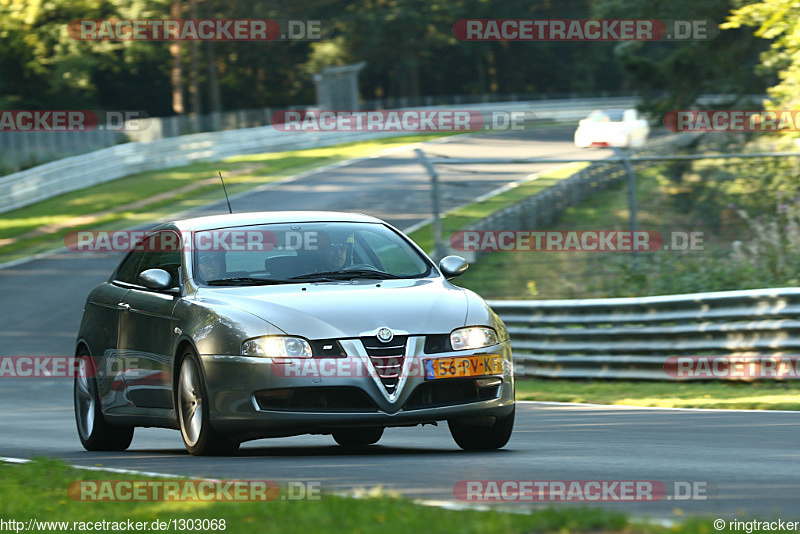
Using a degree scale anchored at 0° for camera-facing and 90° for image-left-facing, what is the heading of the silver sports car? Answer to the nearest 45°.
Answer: approximately 315°

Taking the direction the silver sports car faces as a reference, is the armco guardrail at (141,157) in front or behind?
behind

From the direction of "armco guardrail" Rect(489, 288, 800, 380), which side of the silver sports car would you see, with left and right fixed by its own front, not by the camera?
left

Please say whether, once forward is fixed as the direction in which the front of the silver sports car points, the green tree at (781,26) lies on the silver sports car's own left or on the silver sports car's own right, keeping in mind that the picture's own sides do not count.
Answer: on the silver sports car's own left

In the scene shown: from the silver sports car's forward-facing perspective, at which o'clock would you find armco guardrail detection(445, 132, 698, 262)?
The armco guardrail is roughly at 8 o'clock from the silver sports car.

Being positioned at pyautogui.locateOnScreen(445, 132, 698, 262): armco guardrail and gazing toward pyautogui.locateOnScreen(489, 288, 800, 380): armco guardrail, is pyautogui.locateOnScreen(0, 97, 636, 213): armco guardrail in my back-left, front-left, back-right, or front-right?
back-right
